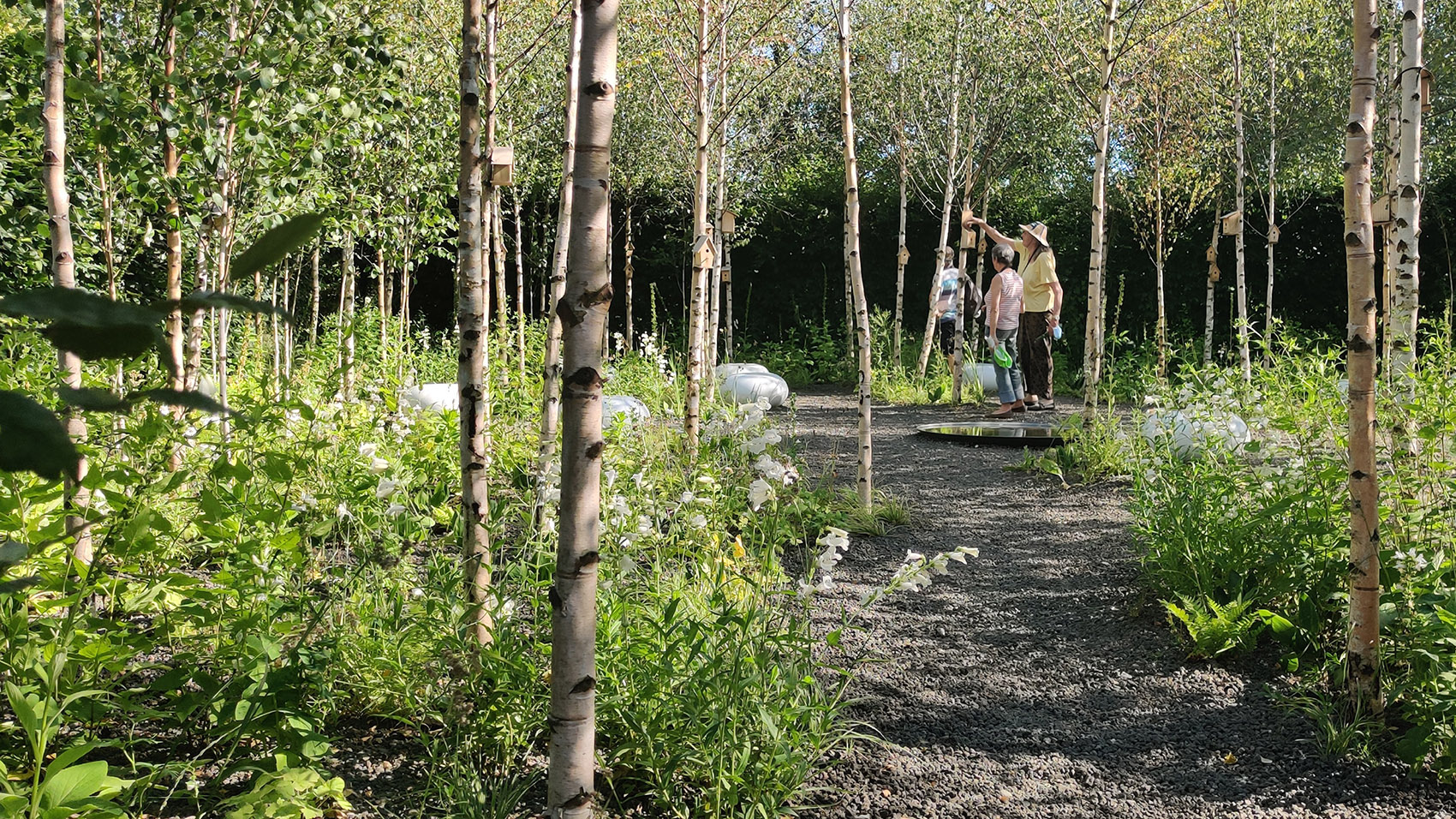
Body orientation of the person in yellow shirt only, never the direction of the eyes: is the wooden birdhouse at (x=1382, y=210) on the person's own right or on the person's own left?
on the person's own left

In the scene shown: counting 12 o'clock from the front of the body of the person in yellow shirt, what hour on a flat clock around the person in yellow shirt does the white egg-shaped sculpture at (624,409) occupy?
The white egg-shaped sculpture is roughly at 10 o'clock from the person in yellow shirt.

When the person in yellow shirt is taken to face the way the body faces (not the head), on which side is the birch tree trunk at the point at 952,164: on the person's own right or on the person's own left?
on the person's own right

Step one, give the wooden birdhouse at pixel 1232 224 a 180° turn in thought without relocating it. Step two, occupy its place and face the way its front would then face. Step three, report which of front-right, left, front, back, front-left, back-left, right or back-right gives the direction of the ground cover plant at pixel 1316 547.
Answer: back-right

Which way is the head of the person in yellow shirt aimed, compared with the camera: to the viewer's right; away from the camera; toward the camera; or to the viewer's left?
to the viewer's left

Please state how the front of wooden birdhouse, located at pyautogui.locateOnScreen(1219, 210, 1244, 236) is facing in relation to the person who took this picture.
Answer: facing the viewer and to the left of the viewer

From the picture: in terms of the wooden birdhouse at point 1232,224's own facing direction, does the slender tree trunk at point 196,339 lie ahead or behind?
ahead

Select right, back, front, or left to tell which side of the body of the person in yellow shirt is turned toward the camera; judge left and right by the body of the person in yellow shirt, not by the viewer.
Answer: left

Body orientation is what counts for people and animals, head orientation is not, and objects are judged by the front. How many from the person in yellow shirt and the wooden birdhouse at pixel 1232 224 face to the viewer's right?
0

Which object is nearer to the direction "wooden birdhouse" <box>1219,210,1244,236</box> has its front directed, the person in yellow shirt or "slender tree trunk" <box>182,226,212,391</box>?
the slender tree trunk

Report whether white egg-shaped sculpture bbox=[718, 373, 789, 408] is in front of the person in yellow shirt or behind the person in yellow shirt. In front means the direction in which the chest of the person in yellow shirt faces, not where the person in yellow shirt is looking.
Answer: in front
